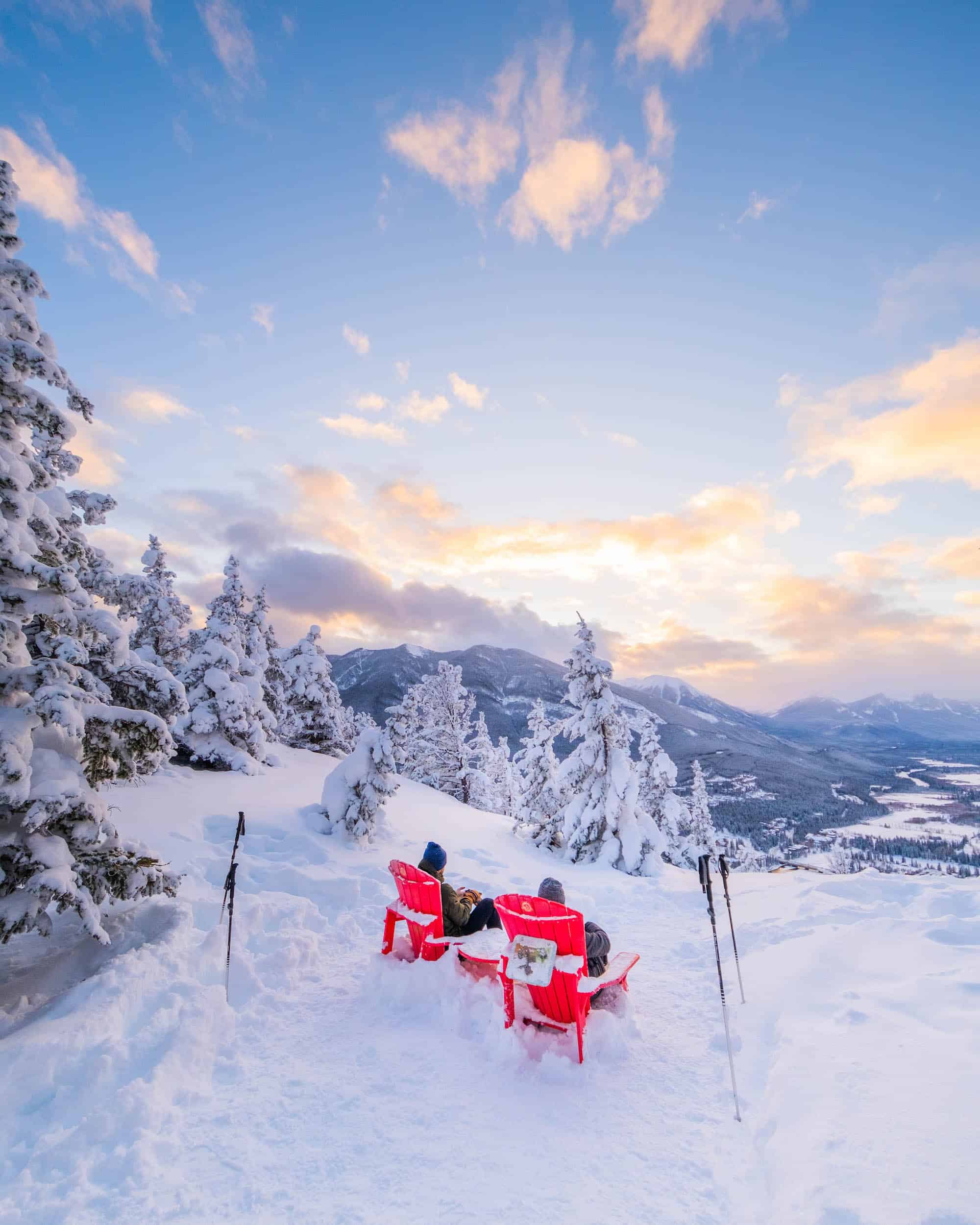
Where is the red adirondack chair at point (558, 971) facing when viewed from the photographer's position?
facing away from the viewer and to the right of the viewer

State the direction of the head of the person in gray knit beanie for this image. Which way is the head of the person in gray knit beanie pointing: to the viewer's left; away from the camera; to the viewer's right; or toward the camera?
away from the camera

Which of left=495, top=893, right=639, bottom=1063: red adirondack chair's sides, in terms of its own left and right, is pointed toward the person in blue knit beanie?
left

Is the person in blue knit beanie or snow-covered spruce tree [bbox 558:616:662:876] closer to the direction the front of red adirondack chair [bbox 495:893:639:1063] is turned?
the snow-covered spruce tree

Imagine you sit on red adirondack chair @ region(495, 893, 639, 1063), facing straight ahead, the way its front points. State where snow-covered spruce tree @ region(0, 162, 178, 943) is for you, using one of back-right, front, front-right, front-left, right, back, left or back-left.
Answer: back-left

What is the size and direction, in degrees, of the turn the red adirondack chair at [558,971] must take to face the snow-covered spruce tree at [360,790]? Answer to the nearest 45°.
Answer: approximately 90° to its left

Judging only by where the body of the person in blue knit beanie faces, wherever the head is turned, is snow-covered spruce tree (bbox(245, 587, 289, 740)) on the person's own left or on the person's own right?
on the person's own left
